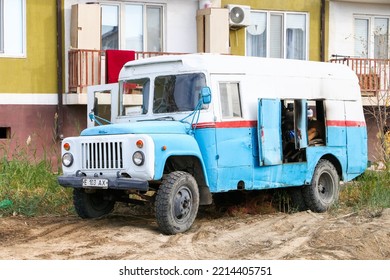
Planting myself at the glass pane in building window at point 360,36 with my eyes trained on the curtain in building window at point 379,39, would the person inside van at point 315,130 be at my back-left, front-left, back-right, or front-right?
back-right

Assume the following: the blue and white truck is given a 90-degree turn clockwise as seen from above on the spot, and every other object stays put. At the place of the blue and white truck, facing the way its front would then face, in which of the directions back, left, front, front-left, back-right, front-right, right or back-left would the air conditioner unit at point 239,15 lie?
front-right

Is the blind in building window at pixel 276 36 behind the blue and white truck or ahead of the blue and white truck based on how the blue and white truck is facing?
behind

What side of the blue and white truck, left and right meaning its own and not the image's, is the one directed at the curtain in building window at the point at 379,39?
back

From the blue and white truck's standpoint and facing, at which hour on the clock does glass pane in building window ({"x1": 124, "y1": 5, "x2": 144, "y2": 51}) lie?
The glass pane in building window is roughly at 4 o'clock from the blue and white truck.

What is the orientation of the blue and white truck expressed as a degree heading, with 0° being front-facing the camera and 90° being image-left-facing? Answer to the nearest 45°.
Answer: approximately 45°

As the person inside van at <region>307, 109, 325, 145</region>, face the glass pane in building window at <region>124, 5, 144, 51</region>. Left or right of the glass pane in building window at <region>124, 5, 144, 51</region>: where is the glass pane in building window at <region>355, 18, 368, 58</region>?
right

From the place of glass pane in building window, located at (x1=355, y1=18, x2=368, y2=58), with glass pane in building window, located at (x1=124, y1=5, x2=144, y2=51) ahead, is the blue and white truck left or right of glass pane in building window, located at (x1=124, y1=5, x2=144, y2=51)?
left

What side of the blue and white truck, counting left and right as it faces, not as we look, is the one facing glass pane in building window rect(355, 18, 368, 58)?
back
